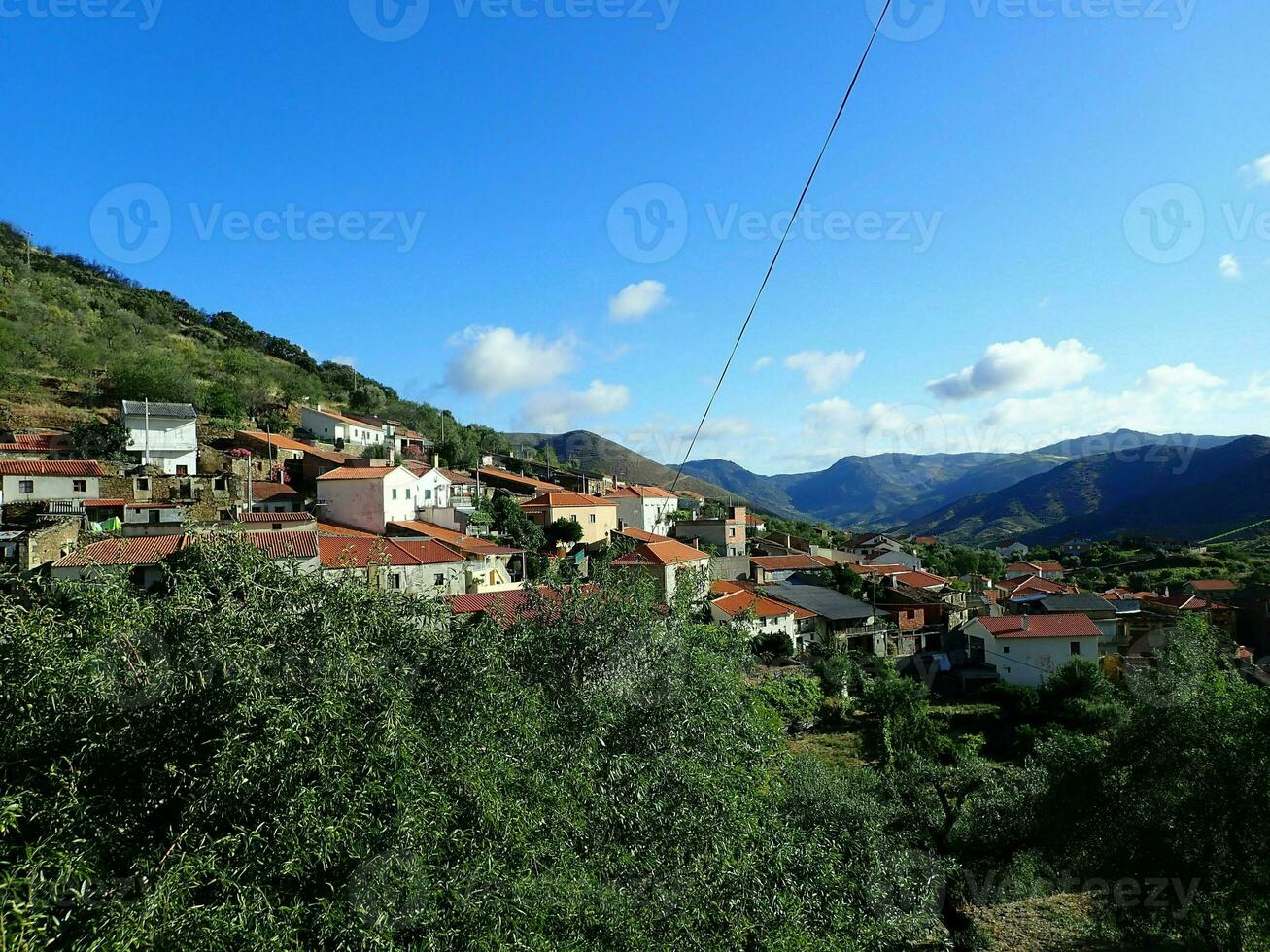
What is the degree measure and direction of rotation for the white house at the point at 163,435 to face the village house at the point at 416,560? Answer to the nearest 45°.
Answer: approximately 45° to its left

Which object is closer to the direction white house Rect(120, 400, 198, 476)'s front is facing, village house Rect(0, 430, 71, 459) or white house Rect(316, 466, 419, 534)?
the white house

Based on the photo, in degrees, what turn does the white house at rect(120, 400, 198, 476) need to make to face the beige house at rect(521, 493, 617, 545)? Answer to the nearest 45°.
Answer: approximately 90° to its left

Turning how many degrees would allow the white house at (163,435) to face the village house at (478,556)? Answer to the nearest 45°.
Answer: approximately 45° to its left

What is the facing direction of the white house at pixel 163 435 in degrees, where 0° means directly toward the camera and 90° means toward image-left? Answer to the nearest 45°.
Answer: approximately 0°

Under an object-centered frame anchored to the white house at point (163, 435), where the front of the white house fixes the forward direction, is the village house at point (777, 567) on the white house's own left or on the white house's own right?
on the white house's own left

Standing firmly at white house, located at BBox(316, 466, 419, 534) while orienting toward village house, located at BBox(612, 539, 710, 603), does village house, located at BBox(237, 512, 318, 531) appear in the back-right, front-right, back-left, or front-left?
back-right

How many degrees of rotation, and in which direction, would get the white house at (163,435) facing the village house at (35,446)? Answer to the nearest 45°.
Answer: approximately 90° to its right

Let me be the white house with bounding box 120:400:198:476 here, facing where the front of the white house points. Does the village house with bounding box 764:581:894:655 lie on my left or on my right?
on my left

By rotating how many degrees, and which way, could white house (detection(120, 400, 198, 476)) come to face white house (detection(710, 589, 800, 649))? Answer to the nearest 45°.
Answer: approximately 45° to its left

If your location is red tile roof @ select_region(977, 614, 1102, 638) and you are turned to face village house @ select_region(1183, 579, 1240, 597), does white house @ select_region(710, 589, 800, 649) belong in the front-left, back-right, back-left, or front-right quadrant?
back-left

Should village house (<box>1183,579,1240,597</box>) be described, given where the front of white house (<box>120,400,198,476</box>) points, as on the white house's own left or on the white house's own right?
on the white house's own left
